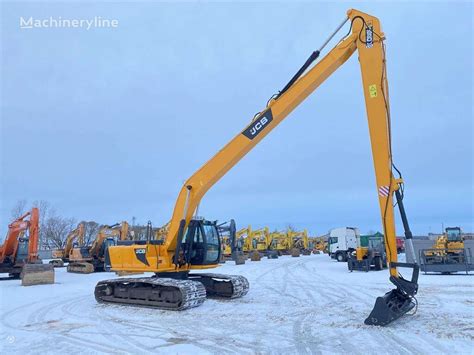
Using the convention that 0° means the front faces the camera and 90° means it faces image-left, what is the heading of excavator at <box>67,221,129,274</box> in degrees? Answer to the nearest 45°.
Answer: approximately 315°

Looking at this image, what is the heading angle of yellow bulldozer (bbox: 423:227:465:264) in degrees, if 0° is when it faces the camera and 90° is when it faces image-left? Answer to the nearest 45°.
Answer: approximately 45°

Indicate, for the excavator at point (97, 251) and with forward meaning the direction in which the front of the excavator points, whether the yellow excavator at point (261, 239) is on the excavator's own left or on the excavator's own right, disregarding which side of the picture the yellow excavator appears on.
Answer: on the excavator's own left

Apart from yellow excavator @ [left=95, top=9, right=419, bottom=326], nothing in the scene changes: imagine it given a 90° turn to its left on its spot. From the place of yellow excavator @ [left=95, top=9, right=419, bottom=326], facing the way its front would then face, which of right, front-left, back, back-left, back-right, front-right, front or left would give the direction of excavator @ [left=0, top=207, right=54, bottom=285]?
left

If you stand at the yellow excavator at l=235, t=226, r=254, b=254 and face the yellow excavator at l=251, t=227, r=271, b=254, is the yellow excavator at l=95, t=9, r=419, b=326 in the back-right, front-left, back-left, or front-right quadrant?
back-right

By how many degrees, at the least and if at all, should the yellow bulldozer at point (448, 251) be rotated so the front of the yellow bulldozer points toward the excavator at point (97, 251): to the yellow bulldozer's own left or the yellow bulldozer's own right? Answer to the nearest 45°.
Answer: approximately 45° to the yellow bulldozer's own right

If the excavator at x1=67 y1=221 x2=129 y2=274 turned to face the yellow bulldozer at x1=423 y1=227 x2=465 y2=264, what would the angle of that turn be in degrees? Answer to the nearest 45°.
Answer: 0° — it already faces it

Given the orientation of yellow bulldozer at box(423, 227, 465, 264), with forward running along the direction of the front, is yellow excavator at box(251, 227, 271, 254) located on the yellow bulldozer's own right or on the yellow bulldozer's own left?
on the yellow bulldozer's own right
